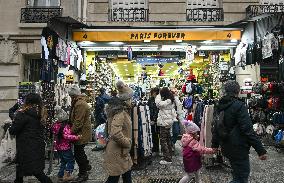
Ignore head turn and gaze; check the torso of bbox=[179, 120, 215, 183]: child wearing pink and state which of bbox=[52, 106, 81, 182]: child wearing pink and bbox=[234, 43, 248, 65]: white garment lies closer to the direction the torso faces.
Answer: the white garment

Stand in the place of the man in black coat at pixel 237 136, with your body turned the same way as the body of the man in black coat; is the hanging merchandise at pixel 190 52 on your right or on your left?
on your left

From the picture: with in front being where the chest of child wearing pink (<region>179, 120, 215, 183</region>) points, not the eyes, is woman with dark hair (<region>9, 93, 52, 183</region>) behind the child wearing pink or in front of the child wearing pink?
behind

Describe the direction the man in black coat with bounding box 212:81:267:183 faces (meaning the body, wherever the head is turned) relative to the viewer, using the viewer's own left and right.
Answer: facing away from the viewer and to the right of the viewer

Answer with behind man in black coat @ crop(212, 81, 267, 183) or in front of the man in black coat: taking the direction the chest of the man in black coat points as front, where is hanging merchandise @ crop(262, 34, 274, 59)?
in front

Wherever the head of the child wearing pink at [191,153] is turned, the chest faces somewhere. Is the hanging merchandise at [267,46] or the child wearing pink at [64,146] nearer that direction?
the hanging merchandise

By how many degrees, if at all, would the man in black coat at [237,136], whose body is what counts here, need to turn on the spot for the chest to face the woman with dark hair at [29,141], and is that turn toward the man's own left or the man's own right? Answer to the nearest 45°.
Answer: approximately 135° to the man's own left

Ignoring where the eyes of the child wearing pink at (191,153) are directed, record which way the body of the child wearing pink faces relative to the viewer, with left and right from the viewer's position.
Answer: facing away from the viewer and to the right of the viewer

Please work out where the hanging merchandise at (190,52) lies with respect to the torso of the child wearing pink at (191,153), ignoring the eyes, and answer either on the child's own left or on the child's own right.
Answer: on the child's own left

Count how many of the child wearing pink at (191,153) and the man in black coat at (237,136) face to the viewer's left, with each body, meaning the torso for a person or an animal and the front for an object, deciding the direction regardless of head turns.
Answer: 0

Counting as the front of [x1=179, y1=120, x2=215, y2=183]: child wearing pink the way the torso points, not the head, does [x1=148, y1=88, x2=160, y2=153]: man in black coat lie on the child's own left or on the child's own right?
on the child's own left

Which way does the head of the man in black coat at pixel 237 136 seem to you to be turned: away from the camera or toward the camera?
away from the camera

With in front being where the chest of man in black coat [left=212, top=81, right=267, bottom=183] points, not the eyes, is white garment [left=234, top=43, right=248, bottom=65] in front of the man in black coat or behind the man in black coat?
in front
